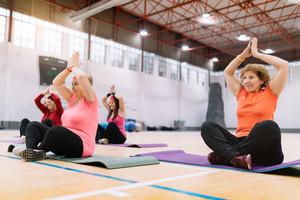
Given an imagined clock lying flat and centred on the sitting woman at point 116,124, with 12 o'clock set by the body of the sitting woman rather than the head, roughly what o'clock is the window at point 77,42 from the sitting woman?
The window is roughly at 4 o'clock from the sitting woman.

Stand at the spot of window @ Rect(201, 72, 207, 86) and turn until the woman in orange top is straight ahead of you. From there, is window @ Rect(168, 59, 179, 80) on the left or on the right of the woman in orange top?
right

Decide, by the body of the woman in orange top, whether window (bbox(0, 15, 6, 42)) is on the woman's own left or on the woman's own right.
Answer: on the woman's own right

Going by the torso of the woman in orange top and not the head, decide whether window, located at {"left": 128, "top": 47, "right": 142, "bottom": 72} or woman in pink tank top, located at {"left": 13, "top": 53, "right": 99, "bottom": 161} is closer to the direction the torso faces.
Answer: the woman in pink tank top

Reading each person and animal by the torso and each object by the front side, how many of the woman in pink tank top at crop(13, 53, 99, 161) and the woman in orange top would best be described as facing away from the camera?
0

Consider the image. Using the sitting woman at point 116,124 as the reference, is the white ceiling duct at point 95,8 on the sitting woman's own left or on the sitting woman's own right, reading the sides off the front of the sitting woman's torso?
on the sitting woman's own right

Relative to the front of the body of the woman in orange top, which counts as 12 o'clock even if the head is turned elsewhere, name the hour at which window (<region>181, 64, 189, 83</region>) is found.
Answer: The window is roughly at 4 o'clock from the woman in orange top.

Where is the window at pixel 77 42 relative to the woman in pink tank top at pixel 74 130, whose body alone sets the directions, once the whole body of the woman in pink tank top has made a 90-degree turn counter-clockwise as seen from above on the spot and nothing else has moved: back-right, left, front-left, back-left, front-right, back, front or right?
back-left

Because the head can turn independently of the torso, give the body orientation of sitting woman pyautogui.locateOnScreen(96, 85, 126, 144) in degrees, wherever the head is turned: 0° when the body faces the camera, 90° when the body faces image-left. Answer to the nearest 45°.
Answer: approximately 45°

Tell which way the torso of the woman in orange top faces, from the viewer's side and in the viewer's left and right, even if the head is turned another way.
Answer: facing the viewer and to the left of the viewer

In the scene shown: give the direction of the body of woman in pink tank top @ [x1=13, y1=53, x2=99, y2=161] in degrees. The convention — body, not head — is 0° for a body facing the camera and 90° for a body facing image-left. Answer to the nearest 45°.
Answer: approximately 45°

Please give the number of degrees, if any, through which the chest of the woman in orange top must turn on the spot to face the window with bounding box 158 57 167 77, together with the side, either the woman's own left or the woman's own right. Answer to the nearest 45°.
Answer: approximately 135° to the woman's own right

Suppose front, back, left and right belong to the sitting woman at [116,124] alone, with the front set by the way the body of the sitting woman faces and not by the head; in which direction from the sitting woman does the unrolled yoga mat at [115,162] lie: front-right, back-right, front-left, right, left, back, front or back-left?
front-left

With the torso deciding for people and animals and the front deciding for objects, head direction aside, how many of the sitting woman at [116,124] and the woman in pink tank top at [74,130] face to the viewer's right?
0
